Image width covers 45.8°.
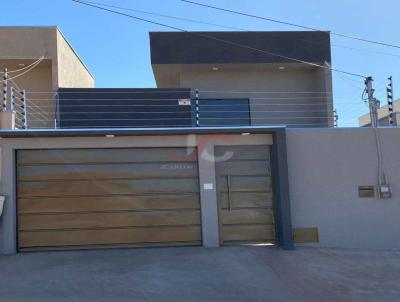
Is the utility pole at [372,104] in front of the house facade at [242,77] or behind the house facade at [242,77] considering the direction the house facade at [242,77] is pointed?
in front

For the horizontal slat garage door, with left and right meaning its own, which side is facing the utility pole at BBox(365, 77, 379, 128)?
left

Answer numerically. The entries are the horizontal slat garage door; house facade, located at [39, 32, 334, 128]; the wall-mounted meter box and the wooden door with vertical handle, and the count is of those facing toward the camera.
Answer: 4

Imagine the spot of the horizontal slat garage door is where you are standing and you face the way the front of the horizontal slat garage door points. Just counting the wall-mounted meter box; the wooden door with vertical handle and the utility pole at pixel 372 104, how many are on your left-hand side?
3

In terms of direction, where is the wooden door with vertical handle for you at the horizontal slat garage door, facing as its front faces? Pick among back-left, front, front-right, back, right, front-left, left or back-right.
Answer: left

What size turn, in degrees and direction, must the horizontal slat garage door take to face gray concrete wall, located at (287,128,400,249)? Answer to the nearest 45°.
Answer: approximately 90° to its left

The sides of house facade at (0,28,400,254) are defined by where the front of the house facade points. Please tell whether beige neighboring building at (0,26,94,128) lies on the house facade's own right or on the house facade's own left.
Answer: on the house facade's own right

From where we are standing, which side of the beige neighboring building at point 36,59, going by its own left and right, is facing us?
front

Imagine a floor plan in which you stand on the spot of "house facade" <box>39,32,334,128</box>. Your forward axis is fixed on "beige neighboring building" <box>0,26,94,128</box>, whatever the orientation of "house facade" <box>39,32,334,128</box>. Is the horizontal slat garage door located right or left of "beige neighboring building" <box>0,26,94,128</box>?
left

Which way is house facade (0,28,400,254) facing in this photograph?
toward the camera

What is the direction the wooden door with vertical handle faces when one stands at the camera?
facing the viewer

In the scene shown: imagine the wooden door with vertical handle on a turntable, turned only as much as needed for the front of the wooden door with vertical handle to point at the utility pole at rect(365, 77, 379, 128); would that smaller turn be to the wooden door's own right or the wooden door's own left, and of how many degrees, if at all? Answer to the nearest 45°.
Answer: approximately 90° to the wooden door's own left
